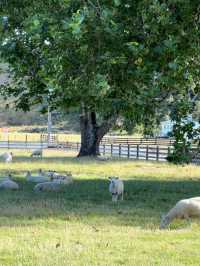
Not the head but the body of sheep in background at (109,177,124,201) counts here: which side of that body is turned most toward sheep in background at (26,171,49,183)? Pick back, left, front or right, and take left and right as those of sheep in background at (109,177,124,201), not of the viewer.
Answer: right

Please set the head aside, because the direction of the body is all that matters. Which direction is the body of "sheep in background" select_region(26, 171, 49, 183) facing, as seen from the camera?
to the viewer's left

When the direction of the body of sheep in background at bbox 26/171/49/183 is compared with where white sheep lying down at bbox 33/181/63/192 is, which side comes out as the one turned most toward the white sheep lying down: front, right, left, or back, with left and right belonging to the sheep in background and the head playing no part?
left

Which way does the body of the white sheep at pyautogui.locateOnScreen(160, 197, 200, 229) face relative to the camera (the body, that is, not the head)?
to the viewer's left

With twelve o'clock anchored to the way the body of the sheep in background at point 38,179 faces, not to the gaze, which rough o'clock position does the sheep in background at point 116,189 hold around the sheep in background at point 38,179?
the sheep in background at point 116,189 is roughly at 8 o'clock from the sheep in background at point 38,179.

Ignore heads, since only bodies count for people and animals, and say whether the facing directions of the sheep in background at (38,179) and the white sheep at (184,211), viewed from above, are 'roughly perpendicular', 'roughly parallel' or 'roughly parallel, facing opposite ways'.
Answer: roughly parallel

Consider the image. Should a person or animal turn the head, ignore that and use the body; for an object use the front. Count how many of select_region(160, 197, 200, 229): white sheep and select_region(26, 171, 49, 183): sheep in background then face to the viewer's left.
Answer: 2

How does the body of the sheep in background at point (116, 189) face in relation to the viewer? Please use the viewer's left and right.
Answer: facing the viewer and to the left of the viewer

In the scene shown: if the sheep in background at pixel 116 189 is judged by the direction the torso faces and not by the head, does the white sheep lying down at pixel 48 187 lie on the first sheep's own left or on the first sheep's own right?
on the first sheep's own right

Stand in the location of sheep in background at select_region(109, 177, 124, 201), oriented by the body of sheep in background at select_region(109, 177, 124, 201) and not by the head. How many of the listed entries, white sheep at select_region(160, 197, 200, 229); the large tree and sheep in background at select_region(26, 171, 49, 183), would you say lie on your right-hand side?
1
